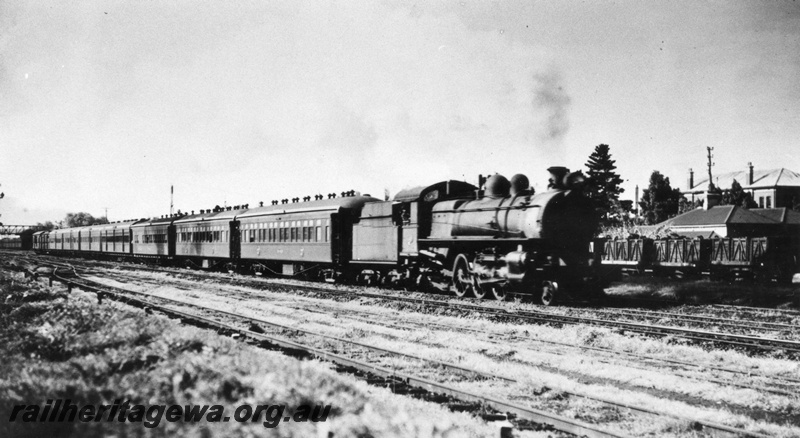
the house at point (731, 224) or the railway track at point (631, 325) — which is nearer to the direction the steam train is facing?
the railway track

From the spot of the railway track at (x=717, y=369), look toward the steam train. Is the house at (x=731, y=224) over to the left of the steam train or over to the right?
right

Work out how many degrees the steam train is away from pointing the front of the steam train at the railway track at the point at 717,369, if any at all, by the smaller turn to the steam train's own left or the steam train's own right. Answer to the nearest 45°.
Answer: approximately 45° to the steam train's own right

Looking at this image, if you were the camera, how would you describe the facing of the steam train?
facing the viewer and to the right of the viewer
